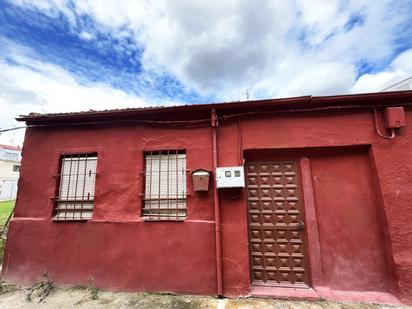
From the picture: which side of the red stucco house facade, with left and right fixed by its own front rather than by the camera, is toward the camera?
front

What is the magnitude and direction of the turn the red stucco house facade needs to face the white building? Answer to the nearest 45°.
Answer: approximately 135° to its right

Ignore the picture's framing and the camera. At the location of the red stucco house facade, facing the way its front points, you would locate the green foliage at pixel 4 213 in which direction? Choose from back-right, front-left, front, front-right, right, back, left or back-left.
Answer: back-right

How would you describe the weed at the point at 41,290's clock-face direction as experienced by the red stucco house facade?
The weed is roughly at 3 o'clock from the red stucco house facade.
